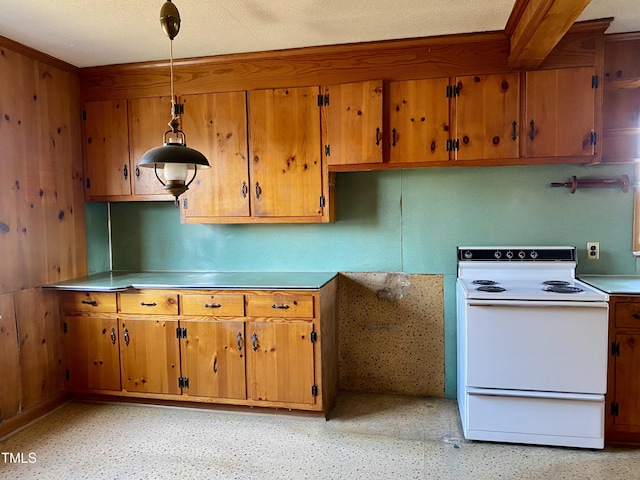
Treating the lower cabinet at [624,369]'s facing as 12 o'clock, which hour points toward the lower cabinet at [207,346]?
the lower cabinet at [207,346] is roughly at 2 o'clock from the lower cabinet at [624,369].

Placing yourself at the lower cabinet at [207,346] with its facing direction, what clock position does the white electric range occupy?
The white electric range is roughly at 10 o'clock from the lower cabinet.

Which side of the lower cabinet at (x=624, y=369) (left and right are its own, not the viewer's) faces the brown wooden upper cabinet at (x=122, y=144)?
right

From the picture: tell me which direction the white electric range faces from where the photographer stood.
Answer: facing the viewer

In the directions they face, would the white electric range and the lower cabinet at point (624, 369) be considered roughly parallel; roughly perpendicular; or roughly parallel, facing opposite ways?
roughly parallel

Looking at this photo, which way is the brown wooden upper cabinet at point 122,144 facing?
toward the camera

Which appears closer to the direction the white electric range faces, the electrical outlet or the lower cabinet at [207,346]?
the lower cabinet

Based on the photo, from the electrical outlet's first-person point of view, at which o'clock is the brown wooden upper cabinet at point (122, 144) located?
The brown wooden upper cabinet is roughly at 2 o'clock from the electrical outlet.

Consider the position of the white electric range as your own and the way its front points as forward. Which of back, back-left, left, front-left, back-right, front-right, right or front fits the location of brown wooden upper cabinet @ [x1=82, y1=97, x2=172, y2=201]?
right

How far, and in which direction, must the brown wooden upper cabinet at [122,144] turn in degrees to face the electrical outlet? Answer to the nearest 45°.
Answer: approximately 45° to its left

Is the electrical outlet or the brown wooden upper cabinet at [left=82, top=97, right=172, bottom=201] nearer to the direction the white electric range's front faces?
the brown wooden upper cabinet

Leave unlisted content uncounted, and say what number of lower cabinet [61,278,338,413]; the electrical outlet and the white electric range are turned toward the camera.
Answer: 3
